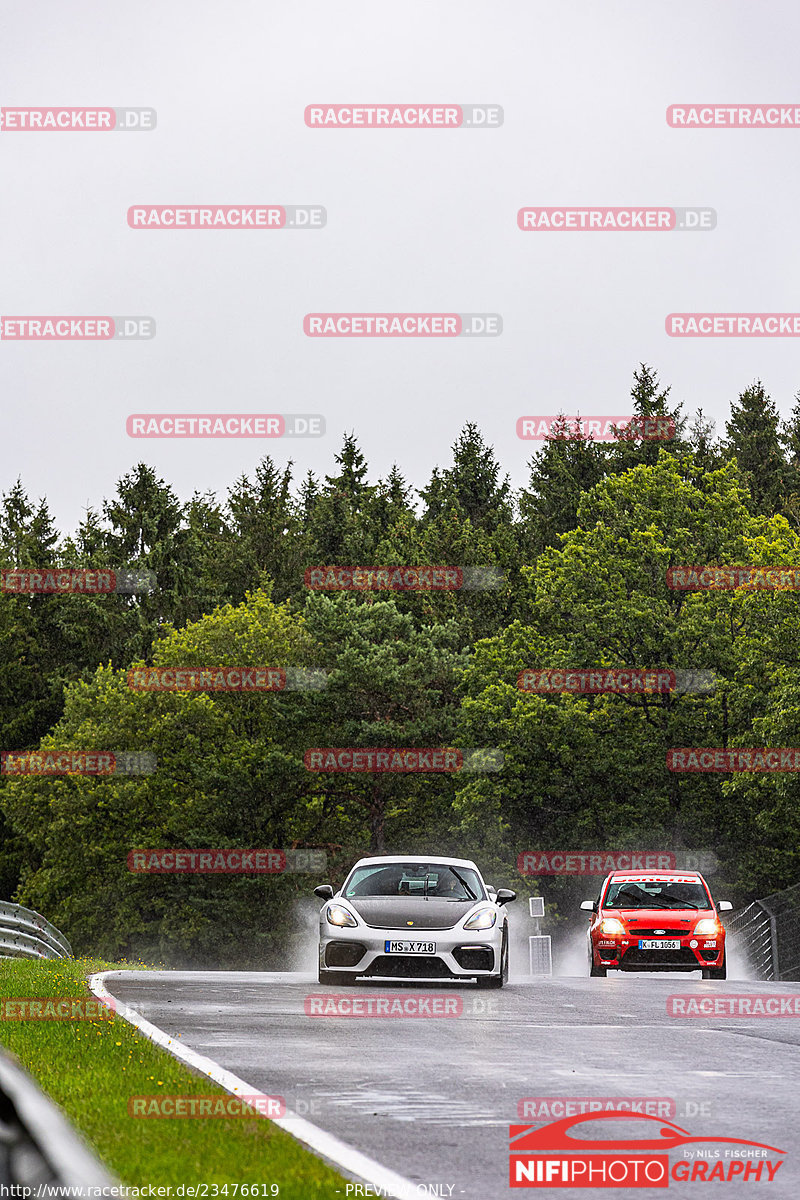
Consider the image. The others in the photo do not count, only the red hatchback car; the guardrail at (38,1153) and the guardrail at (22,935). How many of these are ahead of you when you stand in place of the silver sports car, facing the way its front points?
1

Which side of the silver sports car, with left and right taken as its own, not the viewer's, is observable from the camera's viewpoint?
front

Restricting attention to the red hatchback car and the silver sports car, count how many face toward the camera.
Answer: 2

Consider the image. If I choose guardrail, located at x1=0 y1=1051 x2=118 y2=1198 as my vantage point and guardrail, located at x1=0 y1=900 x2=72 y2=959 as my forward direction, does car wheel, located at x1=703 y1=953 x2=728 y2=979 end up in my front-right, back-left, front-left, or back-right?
front-right

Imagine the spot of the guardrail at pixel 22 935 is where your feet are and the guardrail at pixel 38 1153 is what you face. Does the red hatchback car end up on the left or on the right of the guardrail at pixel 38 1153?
left

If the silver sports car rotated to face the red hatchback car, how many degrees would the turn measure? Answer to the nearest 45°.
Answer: approximately 135° to its left

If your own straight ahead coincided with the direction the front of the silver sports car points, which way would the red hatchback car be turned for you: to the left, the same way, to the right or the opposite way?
the same way

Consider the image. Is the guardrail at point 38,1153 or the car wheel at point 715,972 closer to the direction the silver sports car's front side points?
the guardrail

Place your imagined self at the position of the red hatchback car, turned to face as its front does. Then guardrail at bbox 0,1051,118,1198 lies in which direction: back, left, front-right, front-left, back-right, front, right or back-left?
front

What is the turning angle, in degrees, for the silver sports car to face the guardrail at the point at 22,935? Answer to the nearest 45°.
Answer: approximately 135° to its right

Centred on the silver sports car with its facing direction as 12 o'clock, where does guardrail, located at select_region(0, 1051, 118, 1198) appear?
The guardrail is roughly at 12 o'clock from the silver sports car.

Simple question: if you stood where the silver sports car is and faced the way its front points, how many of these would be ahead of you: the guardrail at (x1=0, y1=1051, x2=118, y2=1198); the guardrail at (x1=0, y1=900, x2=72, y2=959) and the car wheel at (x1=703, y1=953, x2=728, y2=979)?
1

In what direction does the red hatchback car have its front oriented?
toward the camera
